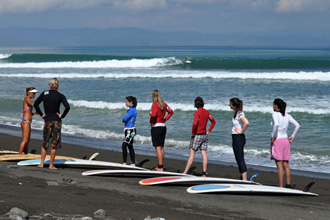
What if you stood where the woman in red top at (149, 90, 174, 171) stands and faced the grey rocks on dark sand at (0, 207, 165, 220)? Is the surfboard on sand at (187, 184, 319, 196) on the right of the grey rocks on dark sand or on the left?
left

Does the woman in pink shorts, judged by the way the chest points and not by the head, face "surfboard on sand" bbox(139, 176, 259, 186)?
no

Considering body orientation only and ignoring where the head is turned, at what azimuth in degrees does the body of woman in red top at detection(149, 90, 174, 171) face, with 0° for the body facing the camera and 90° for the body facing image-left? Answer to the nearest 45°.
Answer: approximately 135°

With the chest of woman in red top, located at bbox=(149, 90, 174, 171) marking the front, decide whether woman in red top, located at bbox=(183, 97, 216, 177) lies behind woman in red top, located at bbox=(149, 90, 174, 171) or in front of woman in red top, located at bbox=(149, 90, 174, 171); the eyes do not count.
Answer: behind

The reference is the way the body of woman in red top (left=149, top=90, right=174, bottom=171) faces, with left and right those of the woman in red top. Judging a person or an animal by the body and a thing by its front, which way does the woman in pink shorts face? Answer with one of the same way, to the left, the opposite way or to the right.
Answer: the same way

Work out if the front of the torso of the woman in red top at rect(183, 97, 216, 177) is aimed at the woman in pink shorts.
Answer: no

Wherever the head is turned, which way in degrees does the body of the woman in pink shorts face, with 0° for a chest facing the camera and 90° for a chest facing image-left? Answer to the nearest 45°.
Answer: approximately 135°

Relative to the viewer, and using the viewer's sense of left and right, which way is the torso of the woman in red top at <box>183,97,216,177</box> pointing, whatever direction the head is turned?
facing away from the viewer and to the left of the viewer

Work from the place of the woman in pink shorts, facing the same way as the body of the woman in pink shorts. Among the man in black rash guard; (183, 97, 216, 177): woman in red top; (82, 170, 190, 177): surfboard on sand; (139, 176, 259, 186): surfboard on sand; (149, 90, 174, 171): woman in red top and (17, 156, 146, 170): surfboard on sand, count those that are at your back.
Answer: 0

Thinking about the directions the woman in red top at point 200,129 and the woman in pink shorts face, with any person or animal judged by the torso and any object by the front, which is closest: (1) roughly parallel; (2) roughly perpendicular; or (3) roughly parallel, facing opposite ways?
roughly parallel
